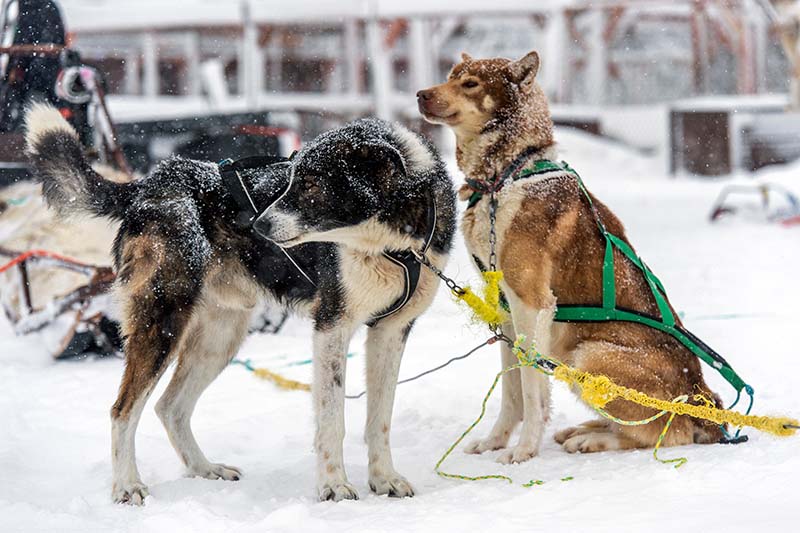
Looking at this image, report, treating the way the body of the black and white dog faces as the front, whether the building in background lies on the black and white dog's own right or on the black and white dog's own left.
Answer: on the black and white dog's own left

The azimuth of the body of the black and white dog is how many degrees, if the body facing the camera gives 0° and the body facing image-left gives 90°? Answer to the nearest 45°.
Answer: approximately 315°

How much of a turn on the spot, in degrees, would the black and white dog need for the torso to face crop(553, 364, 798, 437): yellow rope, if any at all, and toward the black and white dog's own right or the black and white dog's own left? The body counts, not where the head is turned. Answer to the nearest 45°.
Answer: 0° — it already faces it

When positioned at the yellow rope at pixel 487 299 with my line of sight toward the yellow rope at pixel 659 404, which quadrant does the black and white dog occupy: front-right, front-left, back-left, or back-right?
back-right

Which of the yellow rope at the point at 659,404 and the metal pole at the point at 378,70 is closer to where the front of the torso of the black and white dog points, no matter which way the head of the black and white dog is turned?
the yellow rope

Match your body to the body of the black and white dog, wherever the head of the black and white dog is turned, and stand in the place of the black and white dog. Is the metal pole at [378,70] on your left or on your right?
on your left

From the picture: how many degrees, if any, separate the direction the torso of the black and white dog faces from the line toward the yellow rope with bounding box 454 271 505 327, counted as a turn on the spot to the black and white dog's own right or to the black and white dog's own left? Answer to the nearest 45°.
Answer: approximately 45° to the black and white dog's own left
